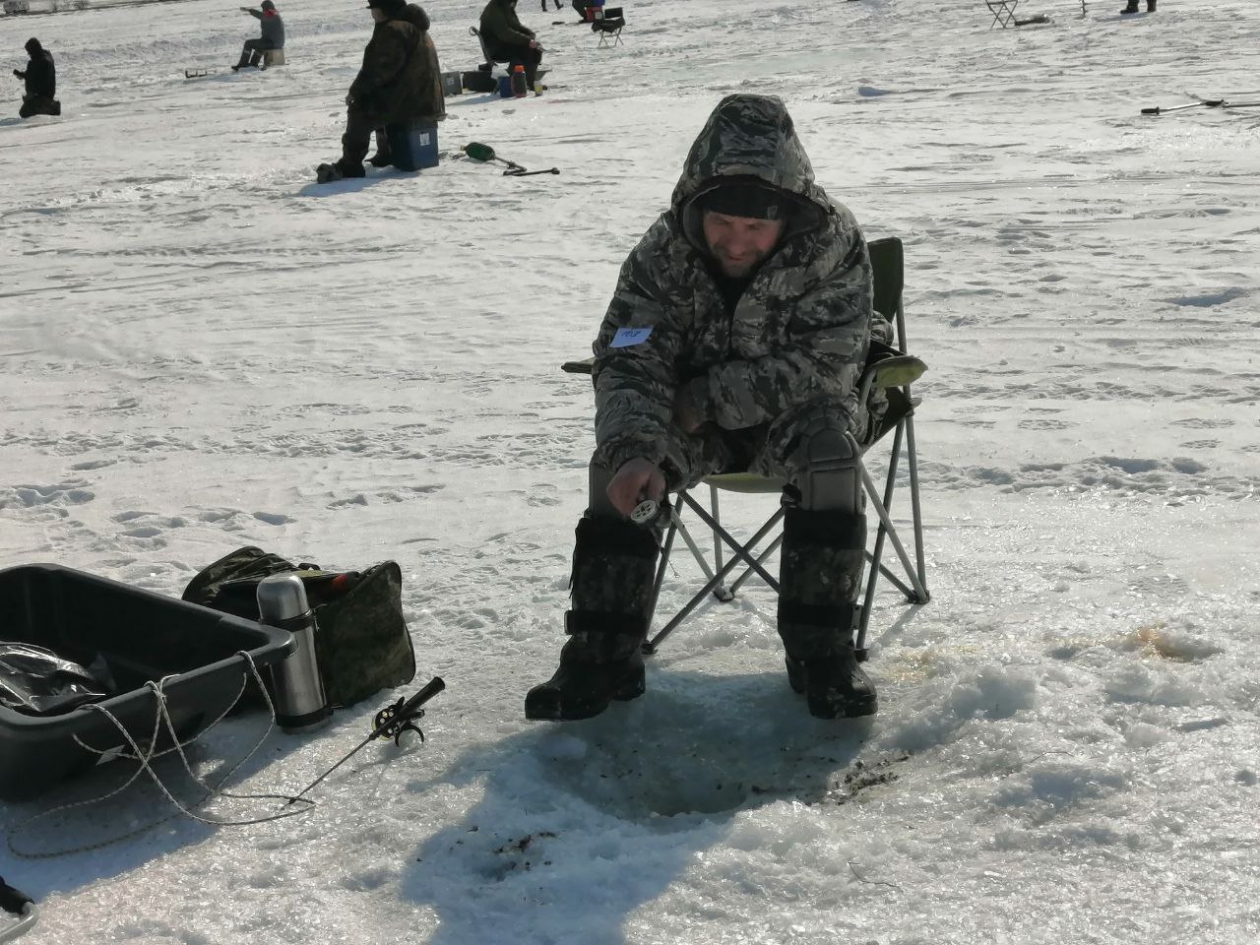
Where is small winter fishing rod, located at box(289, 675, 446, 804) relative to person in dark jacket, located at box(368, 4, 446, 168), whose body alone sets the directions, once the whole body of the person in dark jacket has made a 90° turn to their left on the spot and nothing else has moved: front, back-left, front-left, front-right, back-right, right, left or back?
front

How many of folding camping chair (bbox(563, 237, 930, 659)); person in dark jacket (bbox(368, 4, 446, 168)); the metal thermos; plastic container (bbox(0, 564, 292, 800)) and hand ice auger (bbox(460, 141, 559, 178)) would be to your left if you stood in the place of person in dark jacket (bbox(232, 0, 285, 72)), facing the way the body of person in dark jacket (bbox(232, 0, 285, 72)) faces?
5

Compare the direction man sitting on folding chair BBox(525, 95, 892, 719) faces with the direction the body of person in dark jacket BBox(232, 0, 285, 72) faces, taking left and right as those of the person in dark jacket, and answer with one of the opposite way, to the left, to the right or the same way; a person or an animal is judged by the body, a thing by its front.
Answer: to the left

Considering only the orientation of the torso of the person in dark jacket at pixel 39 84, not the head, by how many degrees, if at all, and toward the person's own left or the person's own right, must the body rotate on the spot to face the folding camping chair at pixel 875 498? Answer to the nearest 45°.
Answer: approximately 90° to the person's own left

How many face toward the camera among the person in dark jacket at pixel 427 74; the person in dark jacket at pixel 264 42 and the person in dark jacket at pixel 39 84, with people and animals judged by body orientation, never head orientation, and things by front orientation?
0

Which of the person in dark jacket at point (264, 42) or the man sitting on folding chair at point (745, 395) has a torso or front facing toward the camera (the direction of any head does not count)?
the man sitting on folding chair

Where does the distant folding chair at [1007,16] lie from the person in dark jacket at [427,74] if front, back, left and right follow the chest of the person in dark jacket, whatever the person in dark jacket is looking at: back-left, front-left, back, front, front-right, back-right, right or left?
back-right

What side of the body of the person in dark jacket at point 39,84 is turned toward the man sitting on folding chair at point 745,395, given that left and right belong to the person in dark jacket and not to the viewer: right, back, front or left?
left

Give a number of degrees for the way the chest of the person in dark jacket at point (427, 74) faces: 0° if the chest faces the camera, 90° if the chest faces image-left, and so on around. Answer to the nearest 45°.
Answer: approximately 90°

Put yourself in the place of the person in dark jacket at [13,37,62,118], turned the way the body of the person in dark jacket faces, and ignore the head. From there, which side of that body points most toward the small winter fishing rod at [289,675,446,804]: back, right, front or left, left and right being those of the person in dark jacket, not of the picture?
left

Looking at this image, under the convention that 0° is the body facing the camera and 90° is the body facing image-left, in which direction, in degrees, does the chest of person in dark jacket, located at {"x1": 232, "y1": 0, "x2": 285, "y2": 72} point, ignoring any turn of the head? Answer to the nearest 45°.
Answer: approximately 90°

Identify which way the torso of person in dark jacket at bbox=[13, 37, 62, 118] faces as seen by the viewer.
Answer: to the viewer's left

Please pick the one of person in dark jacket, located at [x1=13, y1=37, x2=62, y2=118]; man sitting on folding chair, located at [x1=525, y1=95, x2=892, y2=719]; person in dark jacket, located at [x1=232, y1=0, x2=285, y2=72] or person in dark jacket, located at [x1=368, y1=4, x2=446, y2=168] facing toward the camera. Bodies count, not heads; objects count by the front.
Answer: the man sitting on folding chair

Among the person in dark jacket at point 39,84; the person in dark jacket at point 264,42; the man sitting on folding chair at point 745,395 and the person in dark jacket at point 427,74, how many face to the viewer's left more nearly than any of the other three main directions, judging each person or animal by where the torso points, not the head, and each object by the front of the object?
3

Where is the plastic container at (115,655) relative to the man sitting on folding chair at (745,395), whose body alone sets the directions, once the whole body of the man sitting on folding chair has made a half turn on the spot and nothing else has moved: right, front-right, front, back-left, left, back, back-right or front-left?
left

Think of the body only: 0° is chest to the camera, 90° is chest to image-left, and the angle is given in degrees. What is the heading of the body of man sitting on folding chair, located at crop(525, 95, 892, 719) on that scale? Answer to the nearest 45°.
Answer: approximately 0°
